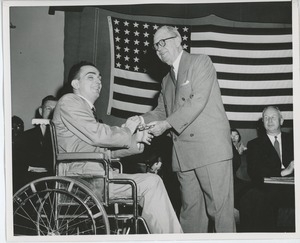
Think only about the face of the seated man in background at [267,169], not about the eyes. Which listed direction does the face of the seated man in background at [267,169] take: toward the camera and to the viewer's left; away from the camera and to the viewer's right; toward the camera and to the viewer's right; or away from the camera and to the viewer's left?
toward the camera and to the viewer's left

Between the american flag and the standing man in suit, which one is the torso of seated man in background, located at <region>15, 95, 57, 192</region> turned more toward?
the standing man in suit

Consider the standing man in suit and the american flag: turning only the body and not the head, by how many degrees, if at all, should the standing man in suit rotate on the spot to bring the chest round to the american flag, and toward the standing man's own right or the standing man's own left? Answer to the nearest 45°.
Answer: approximately 135° to the standing man's own right

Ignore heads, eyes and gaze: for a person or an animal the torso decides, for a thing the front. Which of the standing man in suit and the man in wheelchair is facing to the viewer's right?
the man in wheelchair

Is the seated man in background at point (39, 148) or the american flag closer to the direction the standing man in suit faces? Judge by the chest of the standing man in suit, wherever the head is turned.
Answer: the seated man in background

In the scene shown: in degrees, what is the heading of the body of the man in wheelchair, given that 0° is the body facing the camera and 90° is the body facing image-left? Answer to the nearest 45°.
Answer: approximately 270°

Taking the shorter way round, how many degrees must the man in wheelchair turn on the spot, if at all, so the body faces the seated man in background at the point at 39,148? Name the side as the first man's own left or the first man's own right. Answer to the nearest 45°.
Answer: approximately 135° to the first man's own left

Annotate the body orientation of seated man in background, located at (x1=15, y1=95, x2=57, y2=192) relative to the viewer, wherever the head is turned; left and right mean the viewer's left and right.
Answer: facing the viewer and to the right of the viewer

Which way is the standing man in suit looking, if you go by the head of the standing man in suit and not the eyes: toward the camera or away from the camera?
toward the camera

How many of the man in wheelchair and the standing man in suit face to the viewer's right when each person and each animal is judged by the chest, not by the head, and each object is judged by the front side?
1

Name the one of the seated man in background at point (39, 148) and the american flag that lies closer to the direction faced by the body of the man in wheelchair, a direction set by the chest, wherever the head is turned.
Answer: the american flag

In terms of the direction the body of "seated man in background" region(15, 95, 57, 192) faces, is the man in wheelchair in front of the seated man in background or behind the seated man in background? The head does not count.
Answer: in front

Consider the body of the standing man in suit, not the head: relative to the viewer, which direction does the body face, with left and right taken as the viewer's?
facing the viewer and to the left of the viewer

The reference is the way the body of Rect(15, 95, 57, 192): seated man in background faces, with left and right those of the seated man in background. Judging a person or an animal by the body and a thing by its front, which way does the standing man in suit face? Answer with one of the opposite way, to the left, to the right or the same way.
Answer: to the right

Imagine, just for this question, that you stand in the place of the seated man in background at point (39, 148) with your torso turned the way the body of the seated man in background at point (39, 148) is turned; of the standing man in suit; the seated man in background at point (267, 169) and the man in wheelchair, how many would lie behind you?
0
